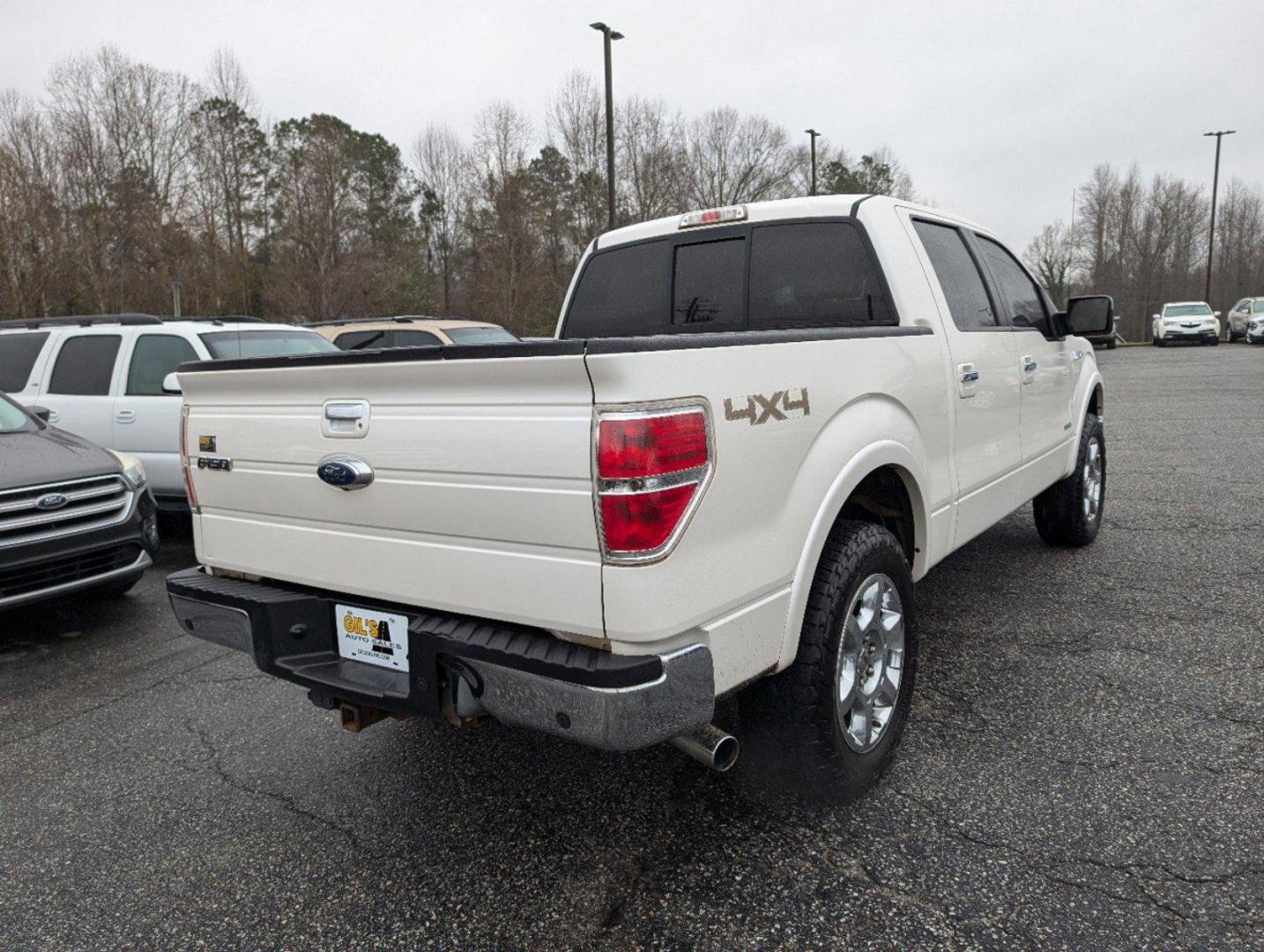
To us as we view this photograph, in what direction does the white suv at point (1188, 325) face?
facing the viewer

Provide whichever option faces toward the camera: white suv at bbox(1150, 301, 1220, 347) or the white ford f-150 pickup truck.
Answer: the white suv

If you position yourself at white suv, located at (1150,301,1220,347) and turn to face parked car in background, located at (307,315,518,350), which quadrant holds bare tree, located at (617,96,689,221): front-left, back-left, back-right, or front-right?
front-right

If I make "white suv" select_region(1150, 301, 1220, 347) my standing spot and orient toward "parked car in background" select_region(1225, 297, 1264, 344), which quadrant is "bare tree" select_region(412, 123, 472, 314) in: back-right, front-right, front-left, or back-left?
back-left

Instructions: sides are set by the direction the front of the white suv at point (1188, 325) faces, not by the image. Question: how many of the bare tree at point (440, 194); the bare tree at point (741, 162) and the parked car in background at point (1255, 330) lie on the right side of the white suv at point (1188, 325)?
2

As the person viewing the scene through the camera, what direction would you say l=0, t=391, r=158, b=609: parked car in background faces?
facing the viewer and to the right of the viewer

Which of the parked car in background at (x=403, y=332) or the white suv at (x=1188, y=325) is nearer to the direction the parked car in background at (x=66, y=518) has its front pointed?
the white suv

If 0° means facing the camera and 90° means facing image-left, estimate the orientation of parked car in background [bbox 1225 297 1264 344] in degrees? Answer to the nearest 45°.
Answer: approximately 45°

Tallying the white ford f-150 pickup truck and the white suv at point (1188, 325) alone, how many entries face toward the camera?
1

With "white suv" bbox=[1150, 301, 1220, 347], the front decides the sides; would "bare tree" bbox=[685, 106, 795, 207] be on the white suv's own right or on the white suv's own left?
on the white suv's own right

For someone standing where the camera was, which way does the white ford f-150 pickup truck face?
facing away from the viewer and to the right of the viewer

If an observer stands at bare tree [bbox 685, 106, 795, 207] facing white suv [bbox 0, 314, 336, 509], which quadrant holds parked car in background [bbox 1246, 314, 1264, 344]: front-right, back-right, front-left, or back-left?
front-left
